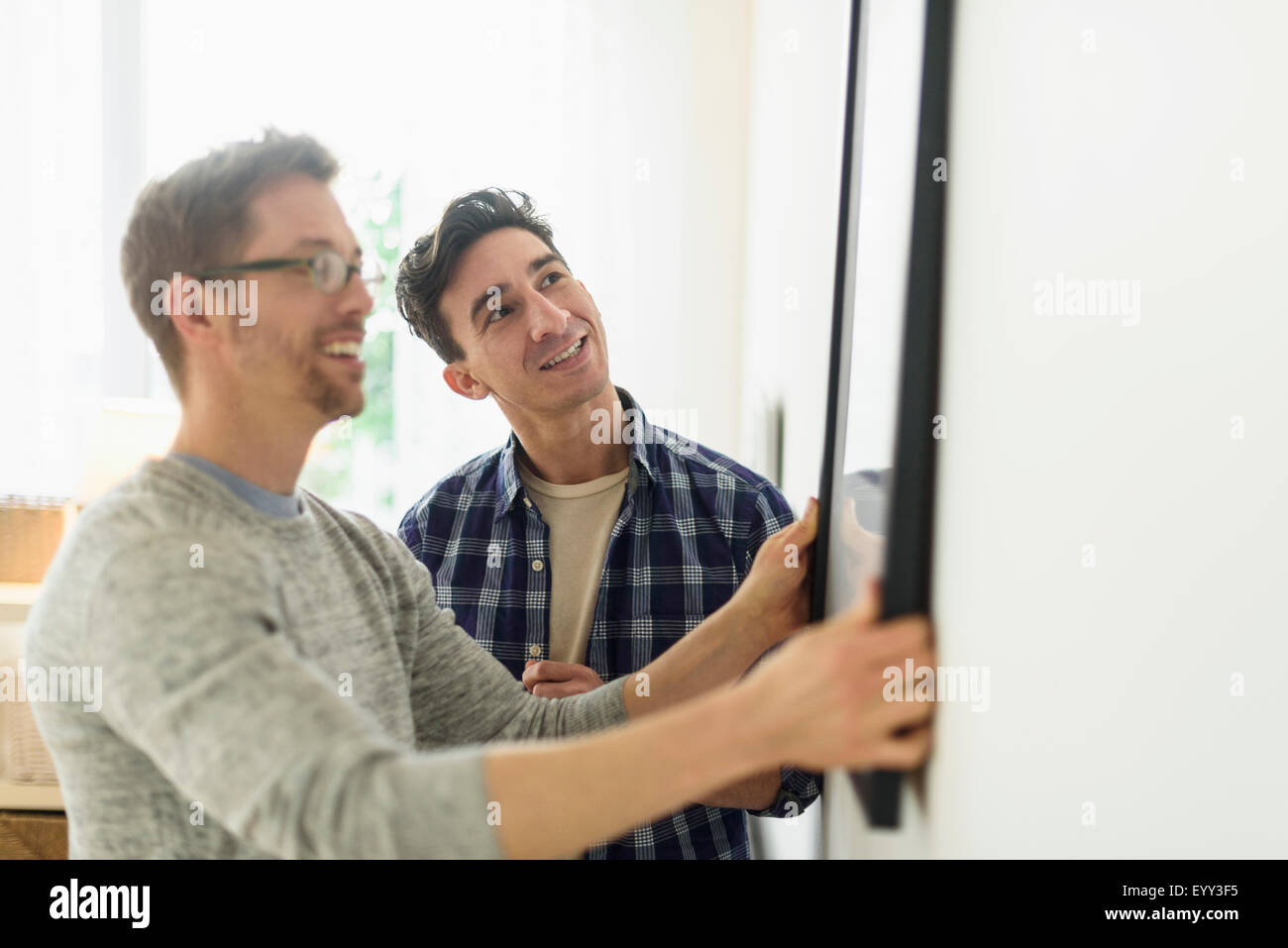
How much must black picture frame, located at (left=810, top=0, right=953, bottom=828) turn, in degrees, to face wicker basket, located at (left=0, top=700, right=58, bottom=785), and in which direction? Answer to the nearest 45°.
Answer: approximately 45° to its right

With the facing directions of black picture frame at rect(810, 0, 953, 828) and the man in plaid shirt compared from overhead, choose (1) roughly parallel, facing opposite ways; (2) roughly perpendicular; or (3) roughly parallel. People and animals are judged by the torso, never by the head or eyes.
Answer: roughly perpendicular

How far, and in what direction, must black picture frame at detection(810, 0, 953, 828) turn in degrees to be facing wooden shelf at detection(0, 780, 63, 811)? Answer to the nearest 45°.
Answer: approximately 45° to its right

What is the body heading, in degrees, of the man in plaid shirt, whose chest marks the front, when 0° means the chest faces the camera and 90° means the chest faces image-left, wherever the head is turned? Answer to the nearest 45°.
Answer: approximately 0°

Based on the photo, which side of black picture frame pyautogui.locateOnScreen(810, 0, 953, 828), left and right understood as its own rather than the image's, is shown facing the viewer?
left

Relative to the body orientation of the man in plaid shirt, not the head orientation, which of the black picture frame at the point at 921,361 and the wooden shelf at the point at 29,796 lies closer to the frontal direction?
the black picture frame

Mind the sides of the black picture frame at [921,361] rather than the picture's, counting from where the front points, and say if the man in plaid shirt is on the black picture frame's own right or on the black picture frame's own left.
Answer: on the black picture frame's own right

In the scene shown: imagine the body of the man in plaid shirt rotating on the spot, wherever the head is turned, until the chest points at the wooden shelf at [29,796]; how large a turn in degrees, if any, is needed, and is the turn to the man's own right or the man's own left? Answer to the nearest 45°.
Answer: approximately 135° to the man's own right

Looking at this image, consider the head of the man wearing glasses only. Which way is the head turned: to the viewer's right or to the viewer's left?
to the viewer's right
